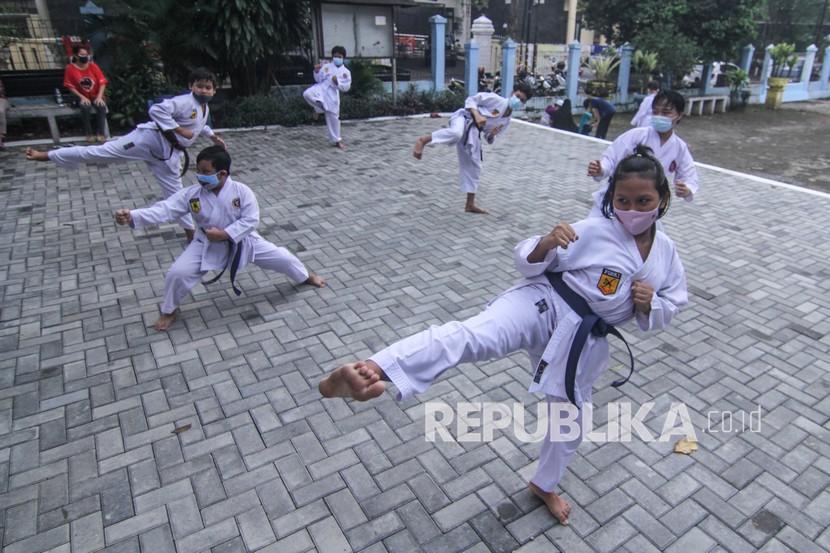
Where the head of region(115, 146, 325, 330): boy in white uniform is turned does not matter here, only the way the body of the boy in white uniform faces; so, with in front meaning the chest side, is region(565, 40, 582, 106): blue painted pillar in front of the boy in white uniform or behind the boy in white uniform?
behind

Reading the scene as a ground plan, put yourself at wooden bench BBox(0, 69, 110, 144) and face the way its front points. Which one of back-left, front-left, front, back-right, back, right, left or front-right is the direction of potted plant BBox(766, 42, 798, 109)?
left

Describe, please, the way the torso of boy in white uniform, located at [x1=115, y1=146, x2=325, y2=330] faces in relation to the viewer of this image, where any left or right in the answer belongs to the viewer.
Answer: facing the viewer and to the left of the viewer

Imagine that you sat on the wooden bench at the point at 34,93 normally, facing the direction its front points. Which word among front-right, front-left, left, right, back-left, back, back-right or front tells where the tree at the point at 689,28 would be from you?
left

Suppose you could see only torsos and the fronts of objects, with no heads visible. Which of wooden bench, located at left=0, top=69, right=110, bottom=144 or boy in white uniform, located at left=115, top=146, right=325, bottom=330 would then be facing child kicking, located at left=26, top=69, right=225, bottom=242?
the wooden bench

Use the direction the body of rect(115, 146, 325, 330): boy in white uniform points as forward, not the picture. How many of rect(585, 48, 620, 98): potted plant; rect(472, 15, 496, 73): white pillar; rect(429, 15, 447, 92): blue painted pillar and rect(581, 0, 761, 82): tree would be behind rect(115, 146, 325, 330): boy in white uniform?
4

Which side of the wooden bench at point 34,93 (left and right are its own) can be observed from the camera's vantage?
front

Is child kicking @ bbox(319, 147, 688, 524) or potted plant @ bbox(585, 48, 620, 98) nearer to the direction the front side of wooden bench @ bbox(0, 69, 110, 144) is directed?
the child kicking

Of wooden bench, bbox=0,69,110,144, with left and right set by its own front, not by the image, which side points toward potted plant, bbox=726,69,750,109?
left

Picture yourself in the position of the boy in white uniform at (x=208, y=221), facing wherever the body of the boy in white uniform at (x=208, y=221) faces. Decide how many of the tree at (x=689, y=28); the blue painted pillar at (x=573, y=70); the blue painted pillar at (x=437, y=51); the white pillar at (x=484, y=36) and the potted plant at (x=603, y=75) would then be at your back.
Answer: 5

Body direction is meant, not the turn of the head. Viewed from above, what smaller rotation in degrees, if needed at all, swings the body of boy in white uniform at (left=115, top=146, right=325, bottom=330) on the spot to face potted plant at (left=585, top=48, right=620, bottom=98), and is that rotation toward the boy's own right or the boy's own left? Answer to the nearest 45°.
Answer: approximately 180°
